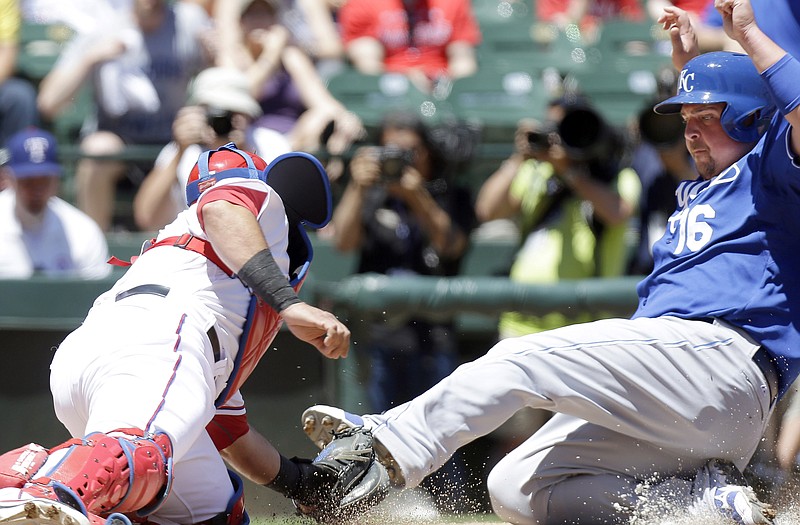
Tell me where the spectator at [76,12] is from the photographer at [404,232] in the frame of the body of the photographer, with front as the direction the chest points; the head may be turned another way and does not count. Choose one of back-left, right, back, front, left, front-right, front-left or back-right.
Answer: back-right

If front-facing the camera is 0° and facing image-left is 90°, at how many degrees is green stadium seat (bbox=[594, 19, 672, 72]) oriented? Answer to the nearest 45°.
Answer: approximately 0°

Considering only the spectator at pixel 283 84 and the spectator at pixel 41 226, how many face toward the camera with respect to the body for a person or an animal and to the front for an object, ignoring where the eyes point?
2

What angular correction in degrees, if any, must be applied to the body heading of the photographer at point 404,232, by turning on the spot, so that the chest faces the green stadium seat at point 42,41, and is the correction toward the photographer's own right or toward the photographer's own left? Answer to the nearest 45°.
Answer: approximately 135° to the photographer's own right

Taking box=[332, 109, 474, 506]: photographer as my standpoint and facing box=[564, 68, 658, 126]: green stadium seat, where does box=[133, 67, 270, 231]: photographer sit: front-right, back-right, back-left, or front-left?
back-left

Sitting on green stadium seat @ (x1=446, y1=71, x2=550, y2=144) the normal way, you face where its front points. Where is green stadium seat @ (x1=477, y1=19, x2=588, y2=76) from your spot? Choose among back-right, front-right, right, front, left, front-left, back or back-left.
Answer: back

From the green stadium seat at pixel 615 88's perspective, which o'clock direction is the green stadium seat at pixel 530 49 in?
the green stadium seat at pixel 530 49 is roughly at 5 o'clock from the green stadium seat at pixel 615 88.

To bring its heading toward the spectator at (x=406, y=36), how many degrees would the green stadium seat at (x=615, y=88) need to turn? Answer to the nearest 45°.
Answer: approximately 90° to its right

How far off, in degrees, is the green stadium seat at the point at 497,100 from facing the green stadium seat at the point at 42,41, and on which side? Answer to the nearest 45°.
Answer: approximately 90° to its right
